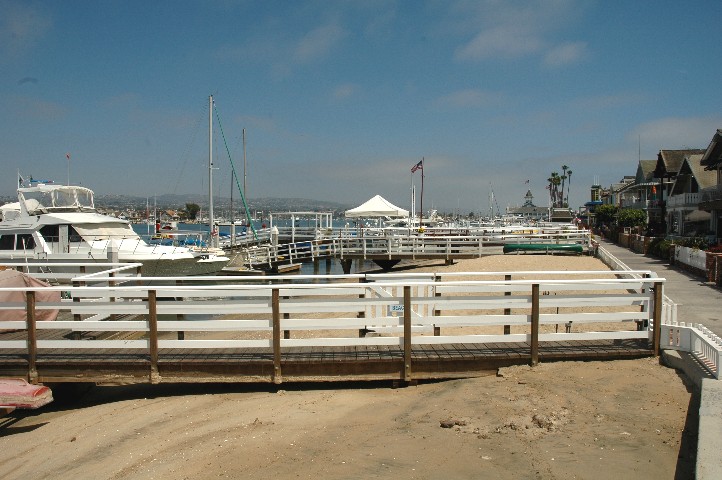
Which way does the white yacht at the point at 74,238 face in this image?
to the viewer's right

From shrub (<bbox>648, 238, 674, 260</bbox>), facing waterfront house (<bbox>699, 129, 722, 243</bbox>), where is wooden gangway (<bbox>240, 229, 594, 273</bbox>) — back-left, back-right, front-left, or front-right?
back-left

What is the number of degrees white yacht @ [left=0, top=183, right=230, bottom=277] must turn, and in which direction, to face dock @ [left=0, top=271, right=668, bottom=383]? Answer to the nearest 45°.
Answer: approximately 90° to its right

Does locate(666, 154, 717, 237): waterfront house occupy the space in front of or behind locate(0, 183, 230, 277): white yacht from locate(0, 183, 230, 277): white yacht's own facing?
in front

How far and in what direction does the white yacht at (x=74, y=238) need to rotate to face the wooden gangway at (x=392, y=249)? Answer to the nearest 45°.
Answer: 0° — it already faces it

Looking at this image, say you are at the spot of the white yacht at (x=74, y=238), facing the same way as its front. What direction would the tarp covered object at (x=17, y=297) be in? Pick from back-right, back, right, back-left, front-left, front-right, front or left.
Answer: right

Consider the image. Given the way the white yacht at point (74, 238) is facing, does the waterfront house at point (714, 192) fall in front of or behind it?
in front

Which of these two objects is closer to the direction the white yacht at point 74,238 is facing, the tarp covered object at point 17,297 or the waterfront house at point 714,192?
the waterfront house

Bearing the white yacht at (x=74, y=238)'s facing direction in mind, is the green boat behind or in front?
in front

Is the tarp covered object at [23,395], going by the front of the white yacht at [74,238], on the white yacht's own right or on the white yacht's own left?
on the white yacht's own right
